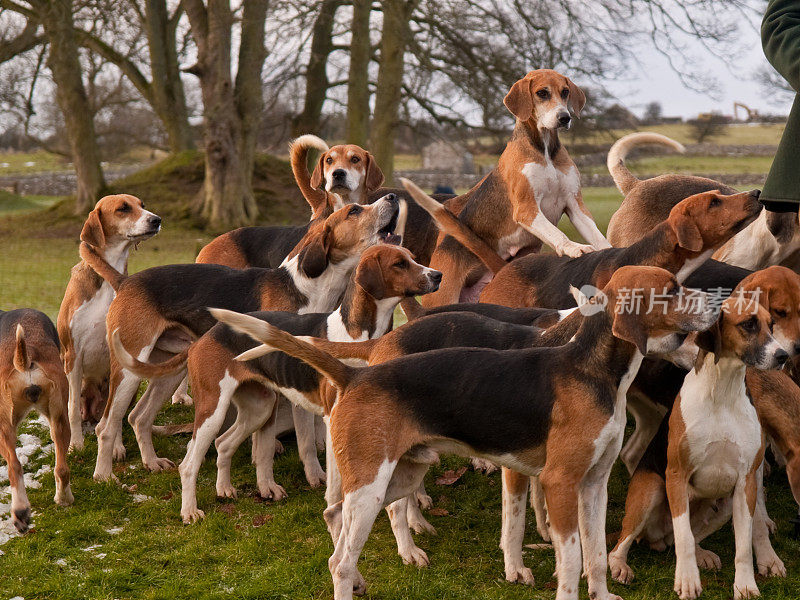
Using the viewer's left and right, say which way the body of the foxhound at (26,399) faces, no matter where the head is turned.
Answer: facing away from the viewer

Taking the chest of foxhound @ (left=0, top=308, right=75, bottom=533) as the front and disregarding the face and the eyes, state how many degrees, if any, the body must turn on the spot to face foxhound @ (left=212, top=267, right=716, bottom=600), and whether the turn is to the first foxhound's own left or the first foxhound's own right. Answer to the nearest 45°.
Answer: approximately 135° to the first foxhound's own right

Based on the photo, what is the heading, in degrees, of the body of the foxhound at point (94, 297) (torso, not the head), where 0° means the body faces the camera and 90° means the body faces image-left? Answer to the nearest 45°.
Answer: approximately 315°

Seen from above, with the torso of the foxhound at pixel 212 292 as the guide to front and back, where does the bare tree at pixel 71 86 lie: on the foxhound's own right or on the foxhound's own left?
on the foxhound's own left

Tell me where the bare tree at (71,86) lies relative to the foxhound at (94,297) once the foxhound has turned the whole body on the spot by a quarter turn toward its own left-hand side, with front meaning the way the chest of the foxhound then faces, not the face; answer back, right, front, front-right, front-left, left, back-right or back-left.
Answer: front-left

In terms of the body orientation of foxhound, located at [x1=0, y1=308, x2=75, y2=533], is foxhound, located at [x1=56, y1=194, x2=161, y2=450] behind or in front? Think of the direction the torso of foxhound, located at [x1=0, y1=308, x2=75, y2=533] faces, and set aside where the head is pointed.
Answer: in front

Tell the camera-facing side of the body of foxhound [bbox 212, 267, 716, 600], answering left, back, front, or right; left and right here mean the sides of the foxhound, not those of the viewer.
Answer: right

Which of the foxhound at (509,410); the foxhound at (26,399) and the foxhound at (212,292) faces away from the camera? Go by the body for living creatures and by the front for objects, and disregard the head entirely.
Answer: the foxhound at (26,399)

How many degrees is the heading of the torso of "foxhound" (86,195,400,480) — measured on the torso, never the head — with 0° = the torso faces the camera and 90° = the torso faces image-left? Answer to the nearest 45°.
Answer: approximately 270°

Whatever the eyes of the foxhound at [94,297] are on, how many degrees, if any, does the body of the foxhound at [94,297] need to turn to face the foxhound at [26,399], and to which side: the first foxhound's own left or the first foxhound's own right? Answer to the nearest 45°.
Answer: approximately 45° to the first foxhound's own right

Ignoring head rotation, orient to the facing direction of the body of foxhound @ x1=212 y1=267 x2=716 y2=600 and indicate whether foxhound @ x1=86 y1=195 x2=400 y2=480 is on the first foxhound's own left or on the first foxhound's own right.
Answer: on the first foxhound's own left
